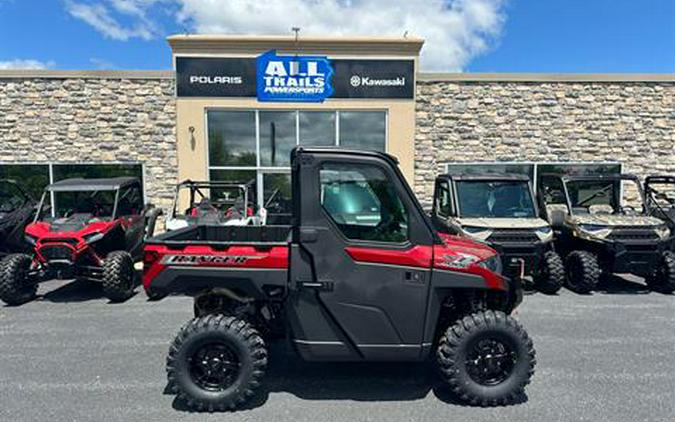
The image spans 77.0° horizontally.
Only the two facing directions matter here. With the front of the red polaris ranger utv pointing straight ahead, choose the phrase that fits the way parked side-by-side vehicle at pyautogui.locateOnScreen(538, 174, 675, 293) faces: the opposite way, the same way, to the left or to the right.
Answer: to the right

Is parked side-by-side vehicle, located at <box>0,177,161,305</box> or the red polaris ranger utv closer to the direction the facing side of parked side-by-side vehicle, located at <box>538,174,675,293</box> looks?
the red polaris ranger utv

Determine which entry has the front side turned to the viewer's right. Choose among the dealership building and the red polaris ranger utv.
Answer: the red polaris ranger utv

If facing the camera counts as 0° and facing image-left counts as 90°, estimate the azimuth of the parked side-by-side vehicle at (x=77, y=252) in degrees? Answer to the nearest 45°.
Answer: approximately 45°

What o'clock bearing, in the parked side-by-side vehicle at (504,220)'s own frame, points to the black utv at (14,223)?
The black utv is roughly at 4 o'clock from the parked side-by-side vehicle.

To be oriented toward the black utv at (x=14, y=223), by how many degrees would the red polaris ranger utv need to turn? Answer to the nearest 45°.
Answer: approximately 135° to its left

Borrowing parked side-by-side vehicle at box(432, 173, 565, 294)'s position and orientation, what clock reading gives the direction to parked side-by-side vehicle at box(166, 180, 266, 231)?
parked side-by-side vehicle at box(166, 180, 266, 231) is roughly at 4 o'clock from parked side-by-side vehicle at box(432, 173, 565, 294).

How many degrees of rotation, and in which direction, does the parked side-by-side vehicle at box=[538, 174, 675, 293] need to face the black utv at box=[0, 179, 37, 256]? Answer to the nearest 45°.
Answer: approximately 90° to its right

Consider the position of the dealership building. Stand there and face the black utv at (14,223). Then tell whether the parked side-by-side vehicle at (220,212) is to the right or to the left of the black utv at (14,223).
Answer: left

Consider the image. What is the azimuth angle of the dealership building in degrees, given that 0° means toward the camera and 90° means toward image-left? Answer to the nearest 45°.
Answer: approximately 0°

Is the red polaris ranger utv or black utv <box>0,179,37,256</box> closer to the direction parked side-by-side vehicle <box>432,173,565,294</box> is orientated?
the red polaris ranger utv

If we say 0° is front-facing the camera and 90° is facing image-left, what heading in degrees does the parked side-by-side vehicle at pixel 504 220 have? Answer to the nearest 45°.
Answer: approximately 315°

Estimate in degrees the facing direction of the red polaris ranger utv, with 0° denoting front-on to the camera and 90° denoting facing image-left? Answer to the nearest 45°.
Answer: approximately 270°

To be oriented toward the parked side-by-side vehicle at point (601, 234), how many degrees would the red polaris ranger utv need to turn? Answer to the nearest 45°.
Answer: approximately 45° to its left
